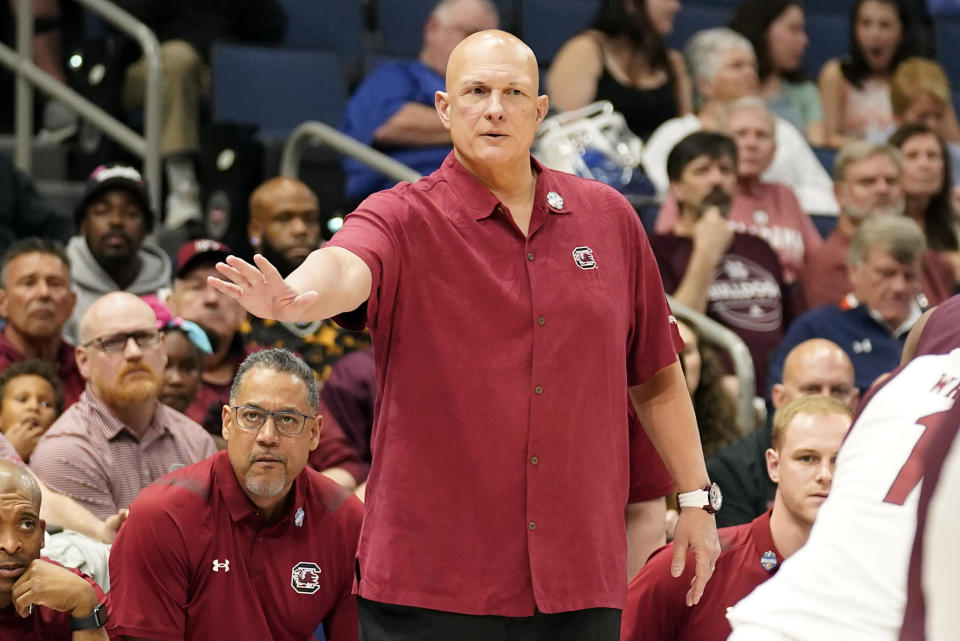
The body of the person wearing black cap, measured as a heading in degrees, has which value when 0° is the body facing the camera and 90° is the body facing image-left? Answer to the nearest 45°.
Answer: approximately 0°

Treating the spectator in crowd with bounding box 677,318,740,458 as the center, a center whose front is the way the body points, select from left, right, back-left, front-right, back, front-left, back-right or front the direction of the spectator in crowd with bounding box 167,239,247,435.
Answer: front-right

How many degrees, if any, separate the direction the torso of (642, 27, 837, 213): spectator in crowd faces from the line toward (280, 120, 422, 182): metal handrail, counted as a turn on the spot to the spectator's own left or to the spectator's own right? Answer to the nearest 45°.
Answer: approximately 90° to the spectator's own right

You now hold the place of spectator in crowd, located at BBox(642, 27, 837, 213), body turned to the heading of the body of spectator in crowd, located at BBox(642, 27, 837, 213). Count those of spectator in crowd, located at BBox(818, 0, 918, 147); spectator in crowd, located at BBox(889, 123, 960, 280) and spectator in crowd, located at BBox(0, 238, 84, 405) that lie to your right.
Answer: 1

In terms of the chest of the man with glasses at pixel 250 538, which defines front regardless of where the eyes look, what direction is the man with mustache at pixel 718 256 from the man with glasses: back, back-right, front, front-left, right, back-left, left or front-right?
back-left

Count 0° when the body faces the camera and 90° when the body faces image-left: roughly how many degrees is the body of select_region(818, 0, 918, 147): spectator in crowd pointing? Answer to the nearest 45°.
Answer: approximately 0°

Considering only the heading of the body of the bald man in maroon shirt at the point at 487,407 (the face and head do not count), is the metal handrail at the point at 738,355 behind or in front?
behind

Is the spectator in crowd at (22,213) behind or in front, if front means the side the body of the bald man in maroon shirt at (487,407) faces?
behind

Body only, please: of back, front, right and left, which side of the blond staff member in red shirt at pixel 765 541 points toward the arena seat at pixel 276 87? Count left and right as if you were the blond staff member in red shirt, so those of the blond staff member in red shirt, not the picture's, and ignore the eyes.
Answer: back

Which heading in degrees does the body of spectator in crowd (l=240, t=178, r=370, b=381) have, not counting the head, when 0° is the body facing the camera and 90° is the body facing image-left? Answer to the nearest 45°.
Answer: approximately 315°
